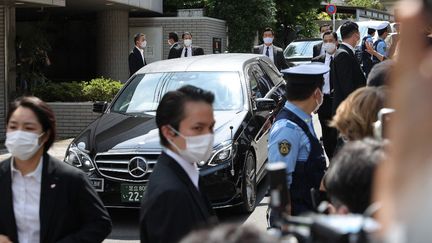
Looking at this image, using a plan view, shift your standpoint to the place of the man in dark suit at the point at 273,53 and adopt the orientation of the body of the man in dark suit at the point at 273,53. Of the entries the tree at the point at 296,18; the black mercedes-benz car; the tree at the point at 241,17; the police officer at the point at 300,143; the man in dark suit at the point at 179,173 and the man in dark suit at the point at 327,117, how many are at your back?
2

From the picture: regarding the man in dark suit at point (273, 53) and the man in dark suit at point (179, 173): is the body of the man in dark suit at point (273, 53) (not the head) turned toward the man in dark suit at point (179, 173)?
yes

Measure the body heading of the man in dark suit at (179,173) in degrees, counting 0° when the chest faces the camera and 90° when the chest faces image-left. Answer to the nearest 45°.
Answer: approximately 315°

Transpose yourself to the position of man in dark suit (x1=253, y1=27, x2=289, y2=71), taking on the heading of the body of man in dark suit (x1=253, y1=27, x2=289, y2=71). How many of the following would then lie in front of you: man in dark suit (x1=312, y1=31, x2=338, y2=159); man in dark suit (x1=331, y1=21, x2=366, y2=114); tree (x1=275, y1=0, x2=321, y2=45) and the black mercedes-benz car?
3

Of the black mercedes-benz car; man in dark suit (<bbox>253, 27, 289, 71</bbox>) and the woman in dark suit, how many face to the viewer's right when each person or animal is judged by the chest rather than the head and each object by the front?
0

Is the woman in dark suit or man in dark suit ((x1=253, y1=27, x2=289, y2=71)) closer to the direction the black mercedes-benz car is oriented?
the woman in dark suit

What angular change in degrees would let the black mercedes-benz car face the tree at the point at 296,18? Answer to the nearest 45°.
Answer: approximately 135° to its right

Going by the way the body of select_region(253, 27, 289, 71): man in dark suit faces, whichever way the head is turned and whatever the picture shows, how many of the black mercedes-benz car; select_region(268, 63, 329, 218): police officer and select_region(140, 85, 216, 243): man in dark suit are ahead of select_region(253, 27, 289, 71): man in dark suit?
3

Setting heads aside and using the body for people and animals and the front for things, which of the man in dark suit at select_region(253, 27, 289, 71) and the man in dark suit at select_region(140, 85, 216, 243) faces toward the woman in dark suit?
the man in dark suit at select_region(253, 27, 289, 71)

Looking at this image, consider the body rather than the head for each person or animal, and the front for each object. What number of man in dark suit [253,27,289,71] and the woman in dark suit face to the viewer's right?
0

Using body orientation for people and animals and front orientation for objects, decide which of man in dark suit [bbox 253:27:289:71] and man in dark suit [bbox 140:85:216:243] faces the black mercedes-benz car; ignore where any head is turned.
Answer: man in dark suit [bbox 253:27:289:71]

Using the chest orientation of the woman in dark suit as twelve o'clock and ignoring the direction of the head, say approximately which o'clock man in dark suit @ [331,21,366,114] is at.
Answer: The man in dark suit is roughly at 6 o'clock from the woman in dark suit.

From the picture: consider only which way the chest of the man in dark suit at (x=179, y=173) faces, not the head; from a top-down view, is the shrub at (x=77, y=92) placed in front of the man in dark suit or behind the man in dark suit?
behind

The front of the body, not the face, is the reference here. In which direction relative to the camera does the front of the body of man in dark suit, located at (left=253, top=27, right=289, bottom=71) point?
toward the camera

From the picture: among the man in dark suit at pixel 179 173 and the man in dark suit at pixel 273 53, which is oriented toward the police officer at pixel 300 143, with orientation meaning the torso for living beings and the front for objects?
the man in dark suit at pixel 273 53
